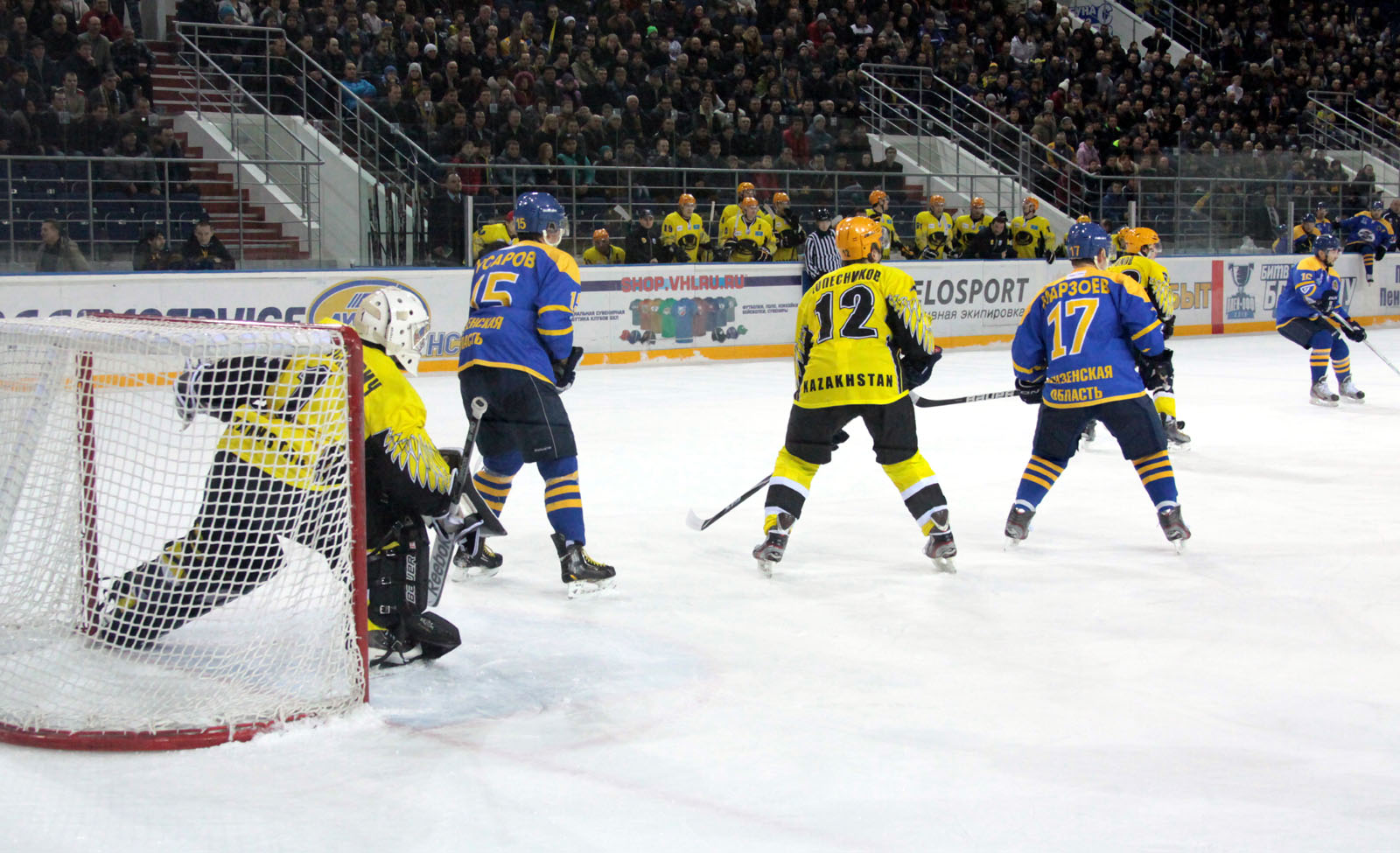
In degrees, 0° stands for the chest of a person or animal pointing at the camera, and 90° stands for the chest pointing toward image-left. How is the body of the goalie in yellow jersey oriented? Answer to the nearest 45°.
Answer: approximately 225°

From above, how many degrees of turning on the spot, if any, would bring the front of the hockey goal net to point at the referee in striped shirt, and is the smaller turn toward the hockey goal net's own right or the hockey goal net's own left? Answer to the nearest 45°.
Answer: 0° — it already faces them

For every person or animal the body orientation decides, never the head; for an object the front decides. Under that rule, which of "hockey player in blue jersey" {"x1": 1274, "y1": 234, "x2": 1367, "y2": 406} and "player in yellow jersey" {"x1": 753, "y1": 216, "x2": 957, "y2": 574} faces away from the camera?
the player in yellow jersey

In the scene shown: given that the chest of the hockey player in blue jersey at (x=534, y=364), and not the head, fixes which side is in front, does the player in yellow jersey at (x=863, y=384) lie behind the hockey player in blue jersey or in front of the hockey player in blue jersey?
in front

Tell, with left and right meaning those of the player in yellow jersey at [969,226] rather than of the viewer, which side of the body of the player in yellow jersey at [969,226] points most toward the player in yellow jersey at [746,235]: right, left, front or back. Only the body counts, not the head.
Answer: right

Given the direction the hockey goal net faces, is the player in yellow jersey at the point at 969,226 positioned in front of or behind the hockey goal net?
in front

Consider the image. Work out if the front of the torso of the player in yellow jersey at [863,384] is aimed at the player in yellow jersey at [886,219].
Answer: yes

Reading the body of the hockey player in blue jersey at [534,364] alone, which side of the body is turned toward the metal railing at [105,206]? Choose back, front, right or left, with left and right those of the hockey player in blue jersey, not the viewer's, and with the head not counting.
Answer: left

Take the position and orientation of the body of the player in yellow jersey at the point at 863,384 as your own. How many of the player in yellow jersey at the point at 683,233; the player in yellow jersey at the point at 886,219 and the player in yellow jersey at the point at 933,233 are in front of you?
3

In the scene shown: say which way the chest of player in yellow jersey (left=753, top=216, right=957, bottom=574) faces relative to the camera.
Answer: away from the camera

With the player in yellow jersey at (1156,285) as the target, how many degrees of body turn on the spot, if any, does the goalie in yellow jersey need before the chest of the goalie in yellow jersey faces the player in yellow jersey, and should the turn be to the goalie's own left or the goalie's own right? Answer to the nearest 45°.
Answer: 0° — they already face them

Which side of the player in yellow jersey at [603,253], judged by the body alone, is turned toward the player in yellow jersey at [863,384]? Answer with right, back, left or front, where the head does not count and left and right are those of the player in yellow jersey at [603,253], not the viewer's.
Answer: front

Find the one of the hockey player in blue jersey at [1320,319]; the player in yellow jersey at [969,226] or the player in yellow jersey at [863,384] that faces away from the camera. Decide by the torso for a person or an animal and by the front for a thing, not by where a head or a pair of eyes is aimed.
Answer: the player in yellow jersey at [863,384]

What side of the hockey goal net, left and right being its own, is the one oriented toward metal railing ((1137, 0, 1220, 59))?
front
